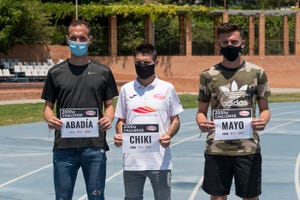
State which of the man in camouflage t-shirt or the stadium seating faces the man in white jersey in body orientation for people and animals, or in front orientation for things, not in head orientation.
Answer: the stadium seating

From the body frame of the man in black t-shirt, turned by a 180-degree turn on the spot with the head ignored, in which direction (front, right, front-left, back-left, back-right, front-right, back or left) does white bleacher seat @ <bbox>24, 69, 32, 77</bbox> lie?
front

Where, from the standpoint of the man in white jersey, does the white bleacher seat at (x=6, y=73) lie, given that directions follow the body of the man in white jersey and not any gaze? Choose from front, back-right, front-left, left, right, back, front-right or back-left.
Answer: back

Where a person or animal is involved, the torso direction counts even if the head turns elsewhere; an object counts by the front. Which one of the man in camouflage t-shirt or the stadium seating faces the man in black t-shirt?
the stadium seating

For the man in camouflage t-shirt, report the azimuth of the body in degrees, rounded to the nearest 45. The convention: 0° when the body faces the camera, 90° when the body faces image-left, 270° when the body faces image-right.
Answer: approximately 0°

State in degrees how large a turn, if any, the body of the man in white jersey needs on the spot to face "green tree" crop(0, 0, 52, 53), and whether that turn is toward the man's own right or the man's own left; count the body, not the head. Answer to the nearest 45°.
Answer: approximately 180°

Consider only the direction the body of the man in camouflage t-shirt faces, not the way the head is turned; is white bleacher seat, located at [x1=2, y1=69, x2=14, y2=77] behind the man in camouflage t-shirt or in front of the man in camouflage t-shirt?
behind

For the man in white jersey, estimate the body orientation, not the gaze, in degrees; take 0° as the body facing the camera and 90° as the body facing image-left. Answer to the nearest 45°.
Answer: approximately 0°

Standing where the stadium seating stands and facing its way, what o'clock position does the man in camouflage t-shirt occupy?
The man in camouflage t-shirt is roughly at 12 o'clock from the stadium seating.
